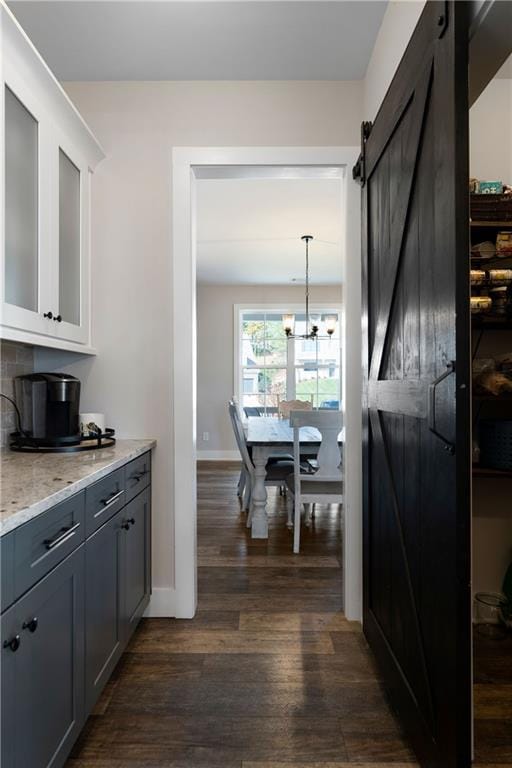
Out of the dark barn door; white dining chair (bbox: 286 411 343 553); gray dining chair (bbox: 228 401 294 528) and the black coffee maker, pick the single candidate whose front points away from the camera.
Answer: white dining chair (bbox: 286 411 343 553)

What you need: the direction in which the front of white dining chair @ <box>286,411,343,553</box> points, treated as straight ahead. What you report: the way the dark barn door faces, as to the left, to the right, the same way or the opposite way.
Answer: to the left

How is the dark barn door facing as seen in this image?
to the viewer's left

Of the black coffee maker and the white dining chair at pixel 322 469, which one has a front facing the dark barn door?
the black coffee maker

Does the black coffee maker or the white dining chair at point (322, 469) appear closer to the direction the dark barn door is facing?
the black coffee maker

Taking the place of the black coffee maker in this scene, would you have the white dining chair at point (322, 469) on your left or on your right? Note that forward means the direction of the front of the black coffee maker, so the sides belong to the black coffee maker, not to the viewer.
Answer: on your left

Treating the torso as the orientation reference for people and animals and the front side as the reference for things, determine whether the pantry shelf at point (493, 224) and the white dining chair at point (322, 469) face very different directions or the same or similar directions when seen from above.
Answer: very different directions

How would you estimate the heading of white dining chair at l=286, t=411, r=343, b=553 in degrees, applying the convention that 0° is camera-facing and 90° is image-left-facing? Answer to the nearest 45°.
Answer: approximately 180°

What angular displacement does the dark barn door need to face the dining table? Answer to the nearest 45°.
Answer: approximately 45° to its right

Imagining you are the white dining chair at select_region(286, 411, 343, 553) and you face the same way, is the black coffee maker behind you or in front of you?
behind

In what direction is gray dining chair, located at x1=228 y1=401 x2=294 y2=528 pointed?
to the viewer's right

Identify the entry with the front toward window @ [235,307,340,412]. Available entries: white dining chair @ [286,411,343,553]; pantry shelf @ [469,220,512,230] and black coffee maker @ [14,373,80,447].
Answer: the white dining chair
